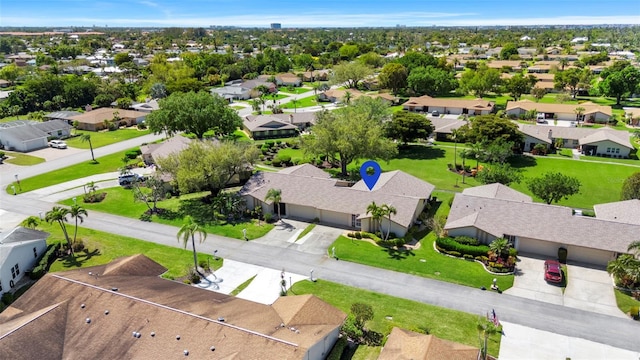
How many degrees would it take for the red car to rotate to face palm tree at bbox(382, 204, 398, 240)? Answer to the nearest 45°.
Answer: approximately 90° to its left

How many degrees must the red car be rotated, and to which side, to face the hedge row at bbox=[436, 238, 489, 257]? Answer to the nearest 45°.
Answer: approximately 90° to its left

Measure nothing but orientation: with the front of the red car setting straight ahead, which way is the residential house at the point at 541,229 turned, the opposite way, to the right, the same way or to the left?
the opposite way

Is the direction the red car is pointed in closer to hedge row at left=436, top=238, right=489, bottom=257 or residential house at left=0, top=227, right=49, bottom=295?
the hedge row

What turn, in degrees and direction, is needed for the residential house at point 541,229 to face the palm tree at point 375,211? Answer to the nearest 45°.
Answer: approximately 90° to its right

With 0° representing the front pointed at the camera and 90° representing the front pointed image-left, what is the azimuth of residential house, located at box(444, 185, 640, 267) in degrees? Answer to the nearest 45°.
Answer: approximately 0°

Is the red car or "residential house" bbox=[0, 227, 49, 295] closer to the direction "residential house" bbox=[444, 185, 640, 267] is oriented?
the red car

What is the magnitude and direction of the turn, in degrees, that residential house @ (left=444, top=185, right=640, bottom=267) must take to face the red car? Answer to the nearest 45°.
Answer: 0° — it already faces it

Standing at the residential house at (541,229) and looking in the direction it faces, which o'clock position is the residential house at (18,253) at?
the residential house at (18,253) is roughly at 2 o'clock from the residential house at (541,229).

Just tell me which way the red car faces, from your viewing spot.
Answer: facing away from the viewer
